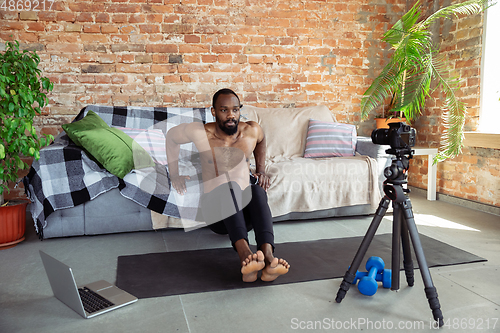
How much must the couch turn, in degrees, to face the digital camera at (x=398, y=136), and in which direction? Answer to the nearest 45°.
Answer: approximately 45° to its left

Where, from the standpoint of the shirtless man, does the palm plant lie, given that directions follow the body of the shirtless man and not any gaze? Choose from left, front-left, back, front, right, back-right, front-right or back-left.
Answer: left

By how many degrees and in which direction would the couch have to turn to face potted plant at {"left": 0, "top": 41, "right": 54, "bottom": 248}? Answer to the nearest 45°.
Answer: approximately 90° to its right

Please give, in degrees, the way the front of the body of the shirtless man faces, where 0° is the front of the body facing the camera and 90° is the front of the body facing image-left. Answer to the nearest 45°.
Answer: approximately 315°

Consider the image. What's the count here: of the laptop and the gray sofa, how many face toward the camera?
1

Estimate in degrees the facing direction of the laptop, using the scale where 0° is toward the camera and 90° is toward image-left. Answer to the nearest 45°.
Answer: approximately 225°

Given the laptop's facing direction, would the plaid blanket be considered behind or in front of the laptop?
in front

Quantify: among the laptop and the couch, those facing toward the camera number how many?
1
